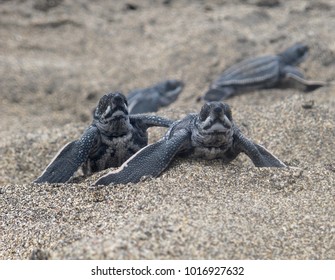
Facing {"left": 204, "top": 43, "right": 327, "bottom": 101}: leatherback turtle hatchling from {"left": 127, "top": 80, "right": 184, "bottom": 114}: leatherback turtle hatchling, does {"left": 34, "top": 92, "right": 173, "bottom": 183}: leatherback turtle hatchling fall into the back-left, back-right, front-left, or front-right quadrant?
back-right

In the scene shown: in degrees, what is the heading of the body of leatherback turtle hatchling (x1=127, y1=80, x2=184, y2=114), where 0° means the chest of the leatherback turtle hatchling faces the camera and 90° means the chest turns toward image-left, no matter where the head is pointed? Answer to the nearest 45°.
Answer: approximately 270°

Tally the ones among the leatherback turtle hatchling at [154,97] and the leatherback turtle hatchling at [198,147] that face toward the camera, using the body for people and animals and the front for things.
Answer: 1

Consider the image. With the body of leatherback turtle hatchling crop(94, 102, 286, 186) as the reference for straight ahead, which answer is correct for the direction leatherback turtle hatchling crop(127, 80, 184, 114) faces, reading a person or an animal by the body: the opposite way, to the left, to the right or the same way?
to the left

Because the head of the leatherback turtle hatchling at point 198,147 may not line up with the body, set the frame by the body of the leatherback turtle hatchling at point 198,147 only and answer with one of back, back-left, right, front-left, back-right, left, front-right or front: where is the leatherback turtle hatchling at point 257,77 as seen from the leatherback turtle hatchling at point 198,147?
back

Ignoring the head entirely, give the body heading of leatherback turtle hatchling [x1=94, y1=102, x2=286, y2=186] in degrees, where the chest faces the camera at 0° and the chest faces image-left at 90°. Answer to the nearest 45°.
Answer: approximately 0°

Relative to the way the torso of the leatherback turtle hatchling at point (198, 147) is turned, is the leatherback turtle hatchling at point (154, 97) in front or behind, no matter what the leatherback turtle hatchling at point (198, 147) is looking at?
behind

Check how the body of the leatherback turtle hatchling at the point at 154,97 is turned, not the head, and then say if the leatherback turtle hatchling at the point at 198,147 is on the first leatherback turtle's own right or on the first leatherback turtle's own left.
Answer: on the first leatherback turtle's own right

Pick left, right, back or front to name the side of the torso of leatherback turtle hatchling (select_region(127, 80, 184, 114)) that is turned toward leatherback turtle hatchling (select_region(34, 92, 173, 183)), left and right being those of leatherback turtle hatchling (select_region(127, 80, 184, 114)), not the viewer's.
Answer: right
